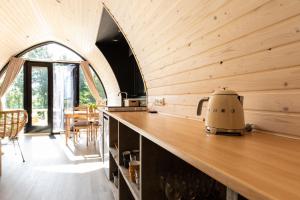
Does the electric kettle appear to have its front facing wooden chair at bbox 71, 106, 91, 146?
no

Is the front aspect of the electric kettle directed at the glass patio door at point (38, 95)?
no
